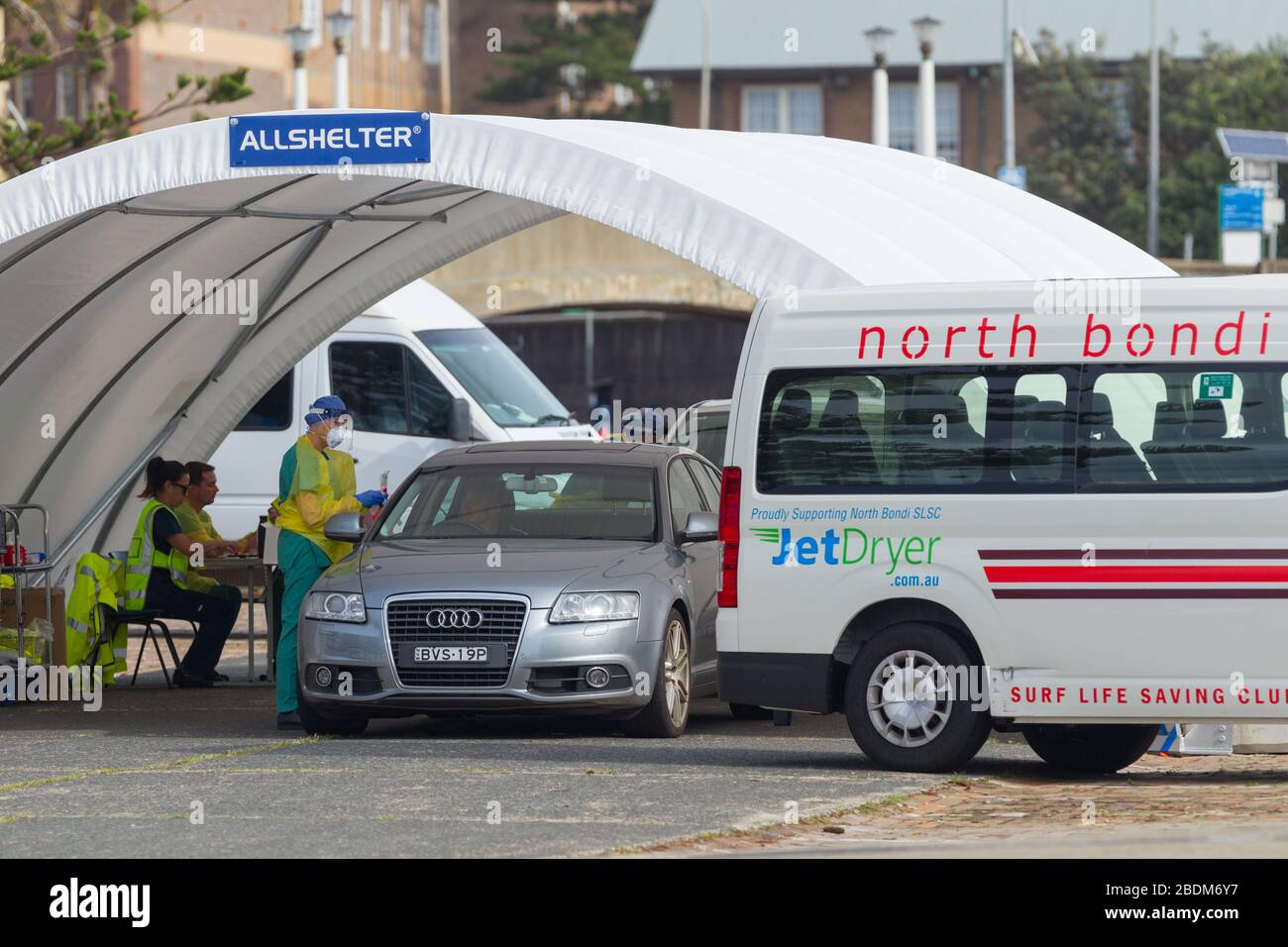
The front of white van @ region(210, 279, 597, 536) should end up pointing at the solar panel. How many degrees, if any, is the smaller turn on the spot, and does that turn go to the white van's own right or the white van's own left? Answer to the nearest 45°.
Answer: approximately 90° to the white van's own left

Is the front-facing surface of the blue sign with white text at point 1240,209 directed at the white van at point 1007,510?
yes

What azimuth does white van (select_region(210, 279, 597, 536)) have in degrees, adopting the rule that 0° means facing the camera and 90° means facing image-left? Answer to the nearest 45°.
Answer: approximately 315°

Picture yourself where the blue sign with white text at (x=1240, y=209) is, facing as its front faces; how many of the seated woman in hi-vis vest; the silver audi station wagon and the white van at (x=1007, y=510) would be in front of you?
3

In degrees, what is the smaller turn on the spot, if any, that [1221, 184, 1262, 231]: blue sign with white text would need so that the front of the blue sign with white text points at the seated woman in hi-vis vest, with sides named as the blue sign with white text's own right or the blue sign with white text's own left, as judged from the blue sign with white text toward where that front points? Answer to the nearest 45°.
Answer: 0° — it already faces them

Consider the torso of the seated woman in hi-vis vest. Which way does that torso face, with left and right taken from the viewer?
facing to the right of the viewer

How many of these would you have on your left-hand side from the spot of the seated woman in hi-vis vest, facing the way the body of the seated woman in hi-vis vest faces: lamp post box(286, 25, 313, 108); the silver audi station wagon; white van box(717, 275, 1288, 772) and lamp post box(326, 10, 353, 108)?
2

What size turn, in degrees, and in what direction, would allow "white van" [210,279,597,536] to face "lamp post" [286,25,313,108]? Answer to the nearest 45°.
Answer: approximately 135° to its left

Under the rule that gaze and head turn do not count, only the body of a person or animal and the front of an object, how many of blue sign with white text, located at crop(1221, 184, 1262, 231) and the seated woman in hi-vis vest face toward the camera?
1

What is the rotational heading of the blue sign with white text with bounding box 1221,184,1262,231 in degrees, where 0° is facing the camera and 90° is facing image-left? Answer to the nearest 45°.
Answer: approximately 0°

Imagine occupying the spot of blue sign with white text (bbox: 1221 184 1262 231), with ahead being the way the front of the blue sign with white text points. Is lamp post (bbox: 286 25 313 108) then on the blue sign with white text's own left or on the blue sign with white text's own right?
on the blue sign with white text's own right

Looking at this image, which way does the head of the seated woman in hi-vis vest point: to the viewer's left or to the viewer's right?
to the viewer's right
